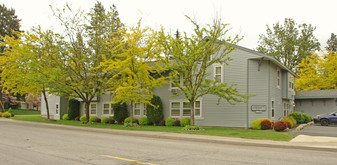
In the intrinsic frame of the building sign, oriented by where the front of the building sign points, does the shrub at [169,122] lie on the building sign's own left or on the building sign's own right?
on the building sign's own right

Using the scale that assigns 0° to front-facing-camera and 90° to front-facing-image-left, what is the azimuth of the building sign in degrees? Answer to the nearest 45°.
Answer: approximately 0°

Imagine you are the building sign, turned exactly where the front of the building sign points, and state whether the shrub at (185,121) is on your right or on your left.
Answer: on your right

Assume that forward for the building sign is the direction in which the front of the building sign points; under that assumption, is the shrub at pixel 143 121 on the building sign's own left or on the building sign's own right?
on the building sign's own right

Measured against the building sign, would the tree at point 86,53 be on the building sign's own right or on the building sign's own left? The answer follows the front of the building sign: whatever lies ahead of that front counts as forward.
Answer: on the building sign's own right

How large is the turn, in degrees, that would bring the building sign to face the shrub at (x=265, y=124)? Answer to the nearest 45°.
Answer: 0° — it already faces it

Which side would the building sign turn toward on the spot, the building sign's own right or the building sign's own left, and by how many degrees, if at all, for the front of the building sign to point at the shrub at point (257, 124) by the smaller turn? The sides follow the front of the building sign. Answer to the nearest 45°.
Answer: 0° — it already faces it

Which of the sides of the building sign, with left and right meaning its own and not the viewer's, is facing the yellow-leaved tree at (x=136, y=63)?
right
